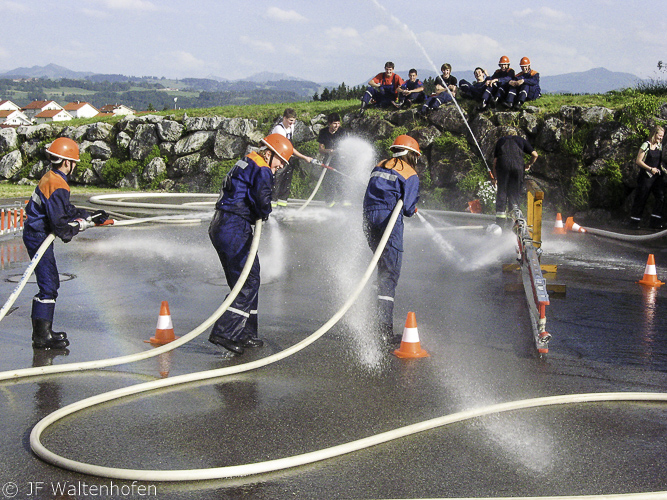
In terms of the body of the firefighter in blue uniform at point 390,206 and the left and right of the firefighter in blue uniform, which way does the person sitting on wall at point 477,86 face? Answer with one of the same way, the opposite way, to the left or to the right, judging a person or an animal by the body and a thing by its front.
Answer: the opposite way

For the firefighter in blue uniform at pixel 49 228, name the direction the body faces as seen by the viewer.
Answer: to the viewer's right

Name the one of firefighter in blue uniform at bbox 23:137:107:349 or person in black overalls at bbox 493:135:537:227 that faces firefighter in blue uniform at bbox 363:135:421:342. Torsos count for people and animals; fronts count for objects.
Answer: firefighter in blue uniform at bbox 23:137:107:349

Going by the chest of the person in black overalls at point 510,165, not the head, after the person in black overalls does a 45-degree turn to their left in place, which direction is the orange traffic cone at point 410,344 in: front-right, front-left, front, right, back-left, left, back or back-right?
back-left

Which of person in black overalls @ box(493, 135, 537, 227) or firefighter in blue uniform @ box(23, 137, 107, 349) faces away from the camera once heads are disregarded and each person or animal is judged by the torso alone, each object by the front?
the person in black overalls

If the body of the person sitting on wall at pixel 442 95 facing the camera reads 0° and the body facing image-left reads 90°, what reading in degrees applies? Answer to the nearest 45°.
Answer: approximately 45°

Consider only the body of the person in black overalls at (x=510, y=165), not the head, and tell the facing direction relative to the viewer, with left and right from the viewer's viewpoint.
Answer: facing away from the viewer

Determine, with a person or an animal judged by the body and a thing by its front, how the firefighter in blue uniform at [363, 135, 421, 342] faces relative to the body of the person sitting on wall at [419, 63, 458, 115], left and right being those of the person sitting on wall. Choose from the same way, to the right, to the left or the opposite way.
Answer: the opposite way

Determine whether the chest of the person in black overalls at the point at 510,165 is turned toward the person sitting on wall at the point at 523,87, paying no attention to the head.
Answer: yes

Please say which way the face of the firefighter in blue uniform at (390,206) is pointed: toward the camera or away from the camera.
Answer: away from the camera
